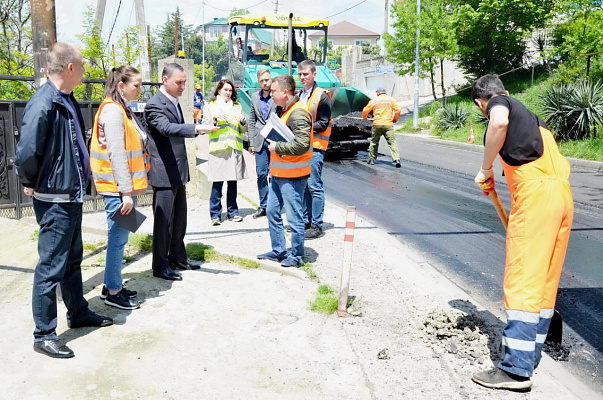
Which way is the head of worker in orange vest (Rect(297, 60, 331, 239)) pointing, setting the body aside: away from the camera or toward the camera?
toward the camera

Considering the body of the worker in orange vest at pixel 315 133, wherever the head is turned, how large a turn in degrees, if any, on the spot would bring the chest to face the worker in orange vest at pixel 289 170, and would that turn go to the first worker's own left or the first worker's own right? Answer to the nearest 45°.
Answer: approximately 45° to the first worker's own left

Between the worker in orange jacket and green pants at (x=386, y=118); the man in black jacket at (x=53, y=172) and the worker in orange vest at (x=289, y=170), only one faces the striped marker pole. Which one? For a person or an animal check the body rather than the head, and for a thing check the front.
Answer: the man in black jacket

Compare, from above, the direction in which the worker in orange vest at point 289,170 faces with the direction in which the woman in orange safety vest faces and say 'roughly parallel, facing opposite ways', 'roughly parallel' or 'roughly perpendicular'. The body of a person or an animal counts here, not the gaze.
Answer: roughly parallel, facing opposite ways

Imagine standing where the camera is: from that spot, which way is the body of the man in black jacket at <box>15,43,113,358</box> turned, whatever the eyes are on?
to the viewer's right

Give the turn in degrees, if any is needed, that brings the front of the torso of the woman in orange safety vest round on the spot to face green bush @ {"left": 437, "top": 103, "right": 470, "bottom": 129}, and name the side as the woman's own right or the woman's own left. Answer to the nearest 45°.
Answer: approximately 45° to the woman's own left

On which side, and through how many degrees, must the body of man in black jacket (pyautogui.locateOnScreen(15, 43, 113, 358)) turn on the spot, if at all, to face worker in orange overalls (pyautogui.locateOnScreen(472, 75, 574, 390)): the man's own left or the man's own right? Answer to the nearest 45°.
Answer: approximately 45° to the man's own right

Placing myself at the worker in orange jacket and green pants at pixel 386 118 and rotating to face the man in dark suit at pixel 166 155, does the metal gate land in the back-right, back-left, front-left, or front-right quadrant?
front-right

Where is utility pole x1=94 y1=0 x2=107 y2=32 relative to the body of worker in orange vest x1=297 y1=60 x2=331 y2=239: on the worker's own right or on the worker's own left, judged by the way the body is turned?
on the worker's own right

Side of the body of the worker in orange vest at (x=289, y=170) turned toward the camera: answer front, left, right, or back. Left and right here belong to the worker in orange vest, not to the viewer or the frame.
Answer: left

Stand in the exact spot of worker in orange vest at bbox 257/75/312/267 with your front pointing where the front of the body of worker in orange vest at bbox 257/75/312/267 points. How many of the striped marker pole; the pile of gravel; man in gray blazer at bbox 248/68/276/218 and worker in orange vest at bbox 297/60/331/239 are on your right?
2

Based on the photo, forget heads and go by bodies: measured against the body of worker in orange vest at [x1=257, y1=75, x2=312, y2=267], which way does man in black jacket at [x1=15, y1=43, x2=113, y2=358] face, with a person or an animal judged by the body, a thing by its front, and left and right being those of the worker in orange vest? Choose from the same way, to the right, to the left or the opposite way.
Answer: the opposite way

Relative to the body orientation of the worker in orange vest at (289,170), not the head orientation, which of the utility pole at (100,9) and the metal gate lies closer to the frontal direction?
the metal gate

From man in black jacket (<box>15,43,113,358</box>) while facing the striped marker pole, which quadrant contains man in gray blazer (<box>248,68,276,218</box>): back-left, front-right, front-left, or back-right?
front-left

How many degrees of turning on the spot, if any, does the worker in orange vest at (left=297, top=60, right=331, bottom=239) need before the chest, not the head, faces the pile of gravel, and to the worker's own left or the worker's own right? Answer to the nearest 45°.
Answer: approximately 45° to the worker's own left

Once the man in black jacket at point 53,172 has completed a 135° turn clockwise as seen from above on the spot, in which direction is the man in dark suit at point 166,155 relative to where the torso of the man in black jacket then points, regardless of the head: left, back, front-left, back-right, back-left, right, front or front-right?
back
